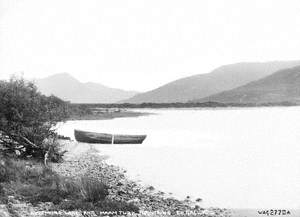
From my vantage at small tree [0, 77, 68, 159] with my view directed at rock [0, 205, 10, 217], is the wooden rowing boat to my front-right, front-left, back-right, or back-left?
back-left

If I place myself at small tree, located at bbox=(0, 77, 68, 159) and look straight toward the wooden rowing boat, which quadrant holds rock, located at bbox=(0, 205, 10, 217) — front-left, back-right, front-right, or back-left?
back-right

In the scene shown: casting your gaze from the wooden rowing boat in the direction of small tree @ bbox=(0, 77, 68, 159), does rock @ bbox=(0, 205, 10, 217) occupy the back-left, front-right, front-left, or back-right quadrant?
front-left

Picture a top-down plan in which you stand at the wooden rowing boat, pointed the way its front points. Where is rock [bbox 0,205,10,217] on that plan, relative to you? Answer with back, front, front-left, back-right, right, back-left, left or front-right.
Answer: left

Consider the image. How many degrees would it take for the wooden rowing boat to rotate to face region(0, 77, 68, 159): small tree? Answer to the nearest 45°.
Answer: approximately 45° to its left

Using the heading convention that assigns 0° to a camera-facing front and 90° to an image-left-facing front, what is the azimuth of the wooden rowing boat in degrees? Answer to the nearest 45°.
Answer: approximately 90°
